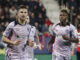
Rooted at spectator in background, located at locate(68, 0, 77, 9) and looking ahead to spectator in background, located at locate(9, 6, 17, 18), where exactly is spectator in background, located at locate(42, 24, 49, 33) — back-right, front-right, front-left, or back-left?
front-left

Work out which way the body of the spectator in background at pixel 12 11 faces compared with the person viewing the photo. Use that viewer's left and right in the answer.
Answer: facing the viewer

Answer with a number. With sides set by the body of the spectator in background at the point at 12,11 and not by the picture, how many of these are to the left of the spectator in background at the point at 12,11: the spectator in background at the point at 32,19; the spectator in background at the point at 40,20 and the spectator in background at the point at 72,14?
3

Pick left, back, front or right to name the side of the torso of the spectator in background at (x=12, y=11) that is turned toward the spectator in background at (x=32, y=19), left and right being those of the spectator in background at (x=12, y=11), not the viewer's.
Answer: left

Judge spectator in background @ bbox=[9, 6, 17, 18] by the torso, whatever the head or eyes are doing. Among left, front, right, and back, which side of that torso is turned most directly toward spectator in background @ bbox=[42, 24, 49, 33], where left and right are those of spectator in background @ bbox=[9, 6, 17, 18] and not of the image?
left
